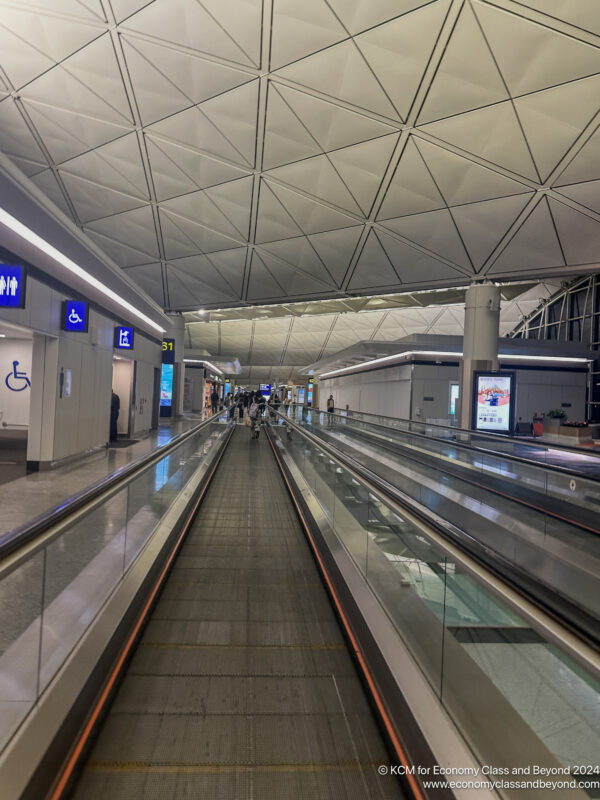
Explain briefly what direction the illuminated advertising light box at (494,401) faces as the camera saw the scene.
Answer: facing the viewer

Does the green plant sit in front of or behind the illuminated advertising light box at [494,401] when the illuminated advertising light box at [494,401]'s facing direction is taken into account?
behind

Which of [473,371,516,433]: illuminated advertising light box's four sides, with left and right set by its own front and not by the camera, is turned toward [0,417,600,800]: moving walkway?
front

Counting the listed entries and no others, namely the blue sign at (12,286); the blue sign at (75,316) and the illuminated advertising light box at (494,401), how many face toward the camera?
3

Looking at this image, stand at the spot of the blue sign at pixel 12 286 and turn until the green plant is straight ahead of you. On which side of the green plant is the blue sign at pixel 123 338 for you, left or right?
left

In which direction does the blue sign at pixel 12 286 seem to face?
toward the camera

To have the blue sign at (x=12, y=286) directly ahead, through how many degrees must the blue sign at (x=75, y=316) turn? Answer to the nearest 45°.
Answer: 0° — it already faces it

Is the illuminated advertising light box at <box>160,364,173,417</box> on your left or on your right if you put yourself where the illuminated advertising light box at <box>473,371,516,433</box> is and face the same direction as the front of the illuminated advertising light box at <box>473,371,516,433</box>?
on your right

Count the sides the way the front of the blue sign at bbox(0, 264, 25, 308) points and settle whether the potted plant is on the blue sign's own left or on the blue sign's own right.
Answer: on the blue sign's own left

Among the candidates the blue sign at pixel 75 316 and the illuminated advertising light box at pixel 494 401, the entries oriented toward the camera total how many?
2

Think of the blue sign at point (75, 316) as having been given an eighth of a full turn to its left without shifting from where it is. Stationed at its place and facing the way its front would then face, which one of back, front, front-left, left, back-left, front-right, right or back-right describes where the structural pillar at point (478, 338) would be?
front-left

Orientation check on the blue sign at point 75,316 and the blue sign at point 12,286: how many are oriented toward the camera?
2

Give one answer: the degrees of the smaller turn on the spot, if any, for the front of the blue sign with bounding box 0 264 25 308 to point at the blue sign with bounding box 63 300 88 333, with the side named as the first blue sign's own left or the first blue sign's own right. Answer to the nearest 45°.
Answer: approximately 135° to the first blue sign's own left

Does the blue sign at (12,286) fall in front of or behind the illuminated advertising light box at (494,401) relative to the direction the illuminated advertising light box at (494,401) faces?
in front
